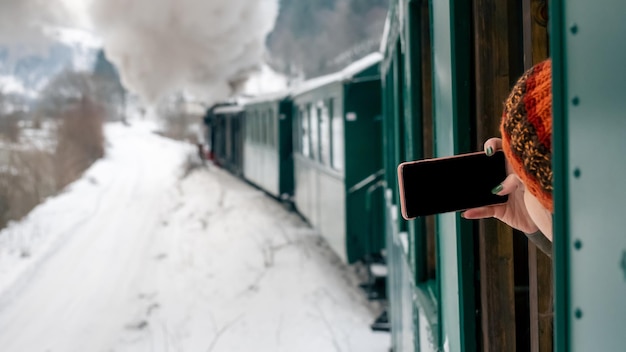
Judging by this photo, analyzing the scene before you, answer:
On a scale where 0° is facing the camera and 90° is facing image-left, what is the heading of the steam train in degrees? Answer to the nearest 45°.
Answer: approximately 135°
